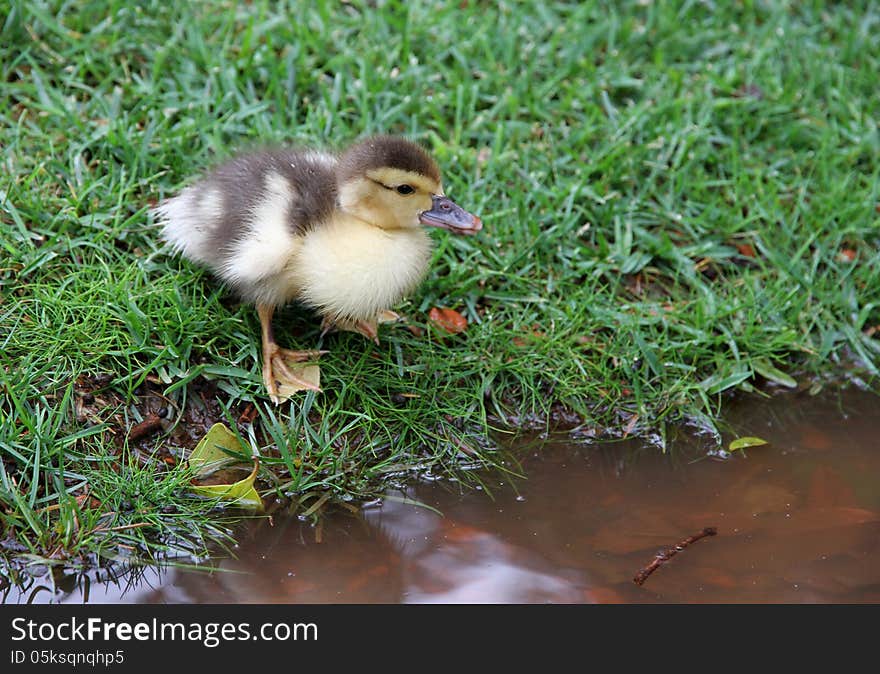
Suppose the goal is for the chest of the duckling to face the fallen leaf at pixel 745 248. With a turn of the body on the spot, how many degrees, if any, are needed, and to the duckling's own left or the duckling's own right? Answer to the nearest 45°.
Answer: approximately 90° to the duckling's own left

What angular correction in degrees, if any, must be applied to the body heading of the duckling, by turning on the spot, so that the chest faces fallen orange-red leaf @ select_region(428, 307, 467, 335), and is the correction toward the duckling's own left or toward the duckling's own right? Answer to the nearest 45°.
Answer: approximately 90° to the duckling's own left

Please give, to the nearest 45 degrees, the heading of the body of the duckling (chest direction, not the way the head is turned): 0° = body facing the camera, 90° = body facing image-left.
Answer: approximately 315°

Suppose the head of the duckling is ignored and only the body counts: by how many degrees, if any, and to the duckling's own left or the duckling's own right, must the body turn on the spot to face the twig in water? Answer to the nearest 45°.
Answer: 0° — it already faces it
